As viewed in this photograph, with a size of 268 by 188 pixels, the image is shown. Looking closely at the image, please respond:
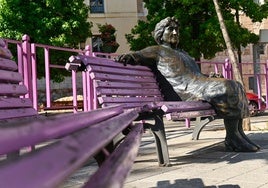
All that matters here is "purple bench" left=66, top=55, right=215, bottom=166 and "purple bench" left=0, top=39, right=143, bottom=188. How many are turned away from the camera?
0

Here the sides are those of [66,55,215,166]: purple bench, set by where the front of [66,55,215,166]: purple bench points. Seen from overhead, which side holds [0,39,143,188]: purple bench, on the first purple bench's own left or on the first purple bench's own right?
on the first purple bench's own right

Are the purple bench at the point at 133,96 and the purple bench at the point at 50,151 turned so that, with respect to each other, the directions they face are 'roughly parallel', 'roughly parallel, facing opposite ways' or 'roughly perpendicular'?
roughly parallel

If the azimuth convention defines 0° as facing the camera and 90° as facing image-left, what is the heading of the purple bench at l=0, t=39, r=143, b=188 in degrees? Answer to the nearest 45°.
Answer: approximately 315°
